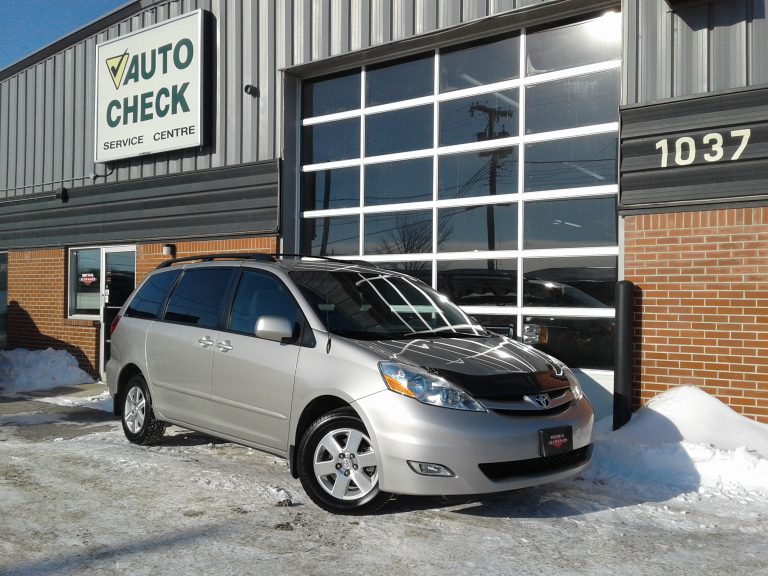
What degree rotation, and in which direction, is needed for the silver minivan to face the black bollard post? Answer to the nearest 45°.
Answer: approximately 90° to its left

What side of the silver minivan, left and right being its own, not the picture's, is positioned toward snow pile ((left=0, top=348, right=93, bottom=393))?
back

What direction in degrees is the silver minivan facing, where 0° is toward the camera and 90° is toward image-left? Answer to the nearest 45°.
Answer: approximately 315°

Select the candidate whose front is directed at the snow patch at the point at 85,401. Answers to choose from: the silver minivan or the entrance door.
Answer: the entrance door

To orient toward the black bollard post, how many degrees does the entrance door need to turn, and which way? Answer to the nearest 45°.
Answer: approximately 45° to its left

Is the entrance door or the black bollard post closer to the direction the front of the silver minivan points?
the black bollard post

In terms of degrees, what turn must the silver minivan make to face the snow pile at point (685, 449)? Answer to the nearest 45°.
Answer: approximately 45° to its left
